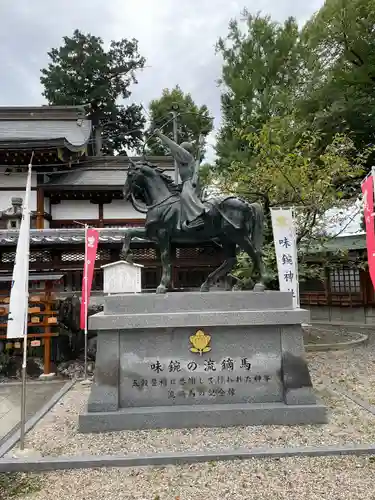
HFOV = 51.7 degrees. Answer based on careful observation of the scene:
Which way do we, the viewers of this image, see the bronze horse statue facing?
facing to the left of the viewer

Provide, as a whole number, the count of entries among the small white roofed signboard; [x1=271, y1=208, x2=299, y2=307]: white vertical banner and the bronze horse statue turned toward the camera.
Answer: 2

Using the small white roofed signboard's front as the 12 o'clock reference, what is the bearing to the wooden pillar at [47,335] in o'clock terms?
The wooden pillar is roughly at 4 o'clock from the small white roofed signboard.

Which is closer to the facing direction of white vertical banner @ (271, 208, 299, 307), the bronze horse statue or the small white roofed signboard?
the bronze horse statue

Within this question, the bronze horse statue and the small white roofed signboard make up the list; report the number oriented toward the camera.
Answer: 1

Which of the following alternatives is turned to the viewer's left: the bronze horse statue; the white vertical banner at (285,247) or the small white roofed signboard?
the bronze horse statue

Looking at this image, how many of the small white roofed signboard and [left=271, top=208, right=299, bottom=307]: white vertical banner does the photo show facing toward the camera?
2

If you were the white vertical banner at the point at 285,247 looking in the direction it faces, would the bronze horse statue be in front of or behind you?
in front

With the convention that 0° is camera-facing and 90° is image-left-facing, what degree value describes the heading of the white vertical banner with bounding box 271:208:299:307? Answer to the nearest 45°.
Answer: approximately 0°

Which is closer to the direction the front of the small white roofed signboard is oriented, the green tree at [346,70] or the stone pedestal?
the stone pedestal

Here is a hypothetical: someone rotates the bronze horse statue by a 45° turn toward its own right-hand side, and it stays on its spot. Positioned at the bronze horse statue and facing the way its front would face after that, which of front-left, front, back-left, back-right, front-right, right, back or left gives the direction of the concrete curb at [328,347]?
right
